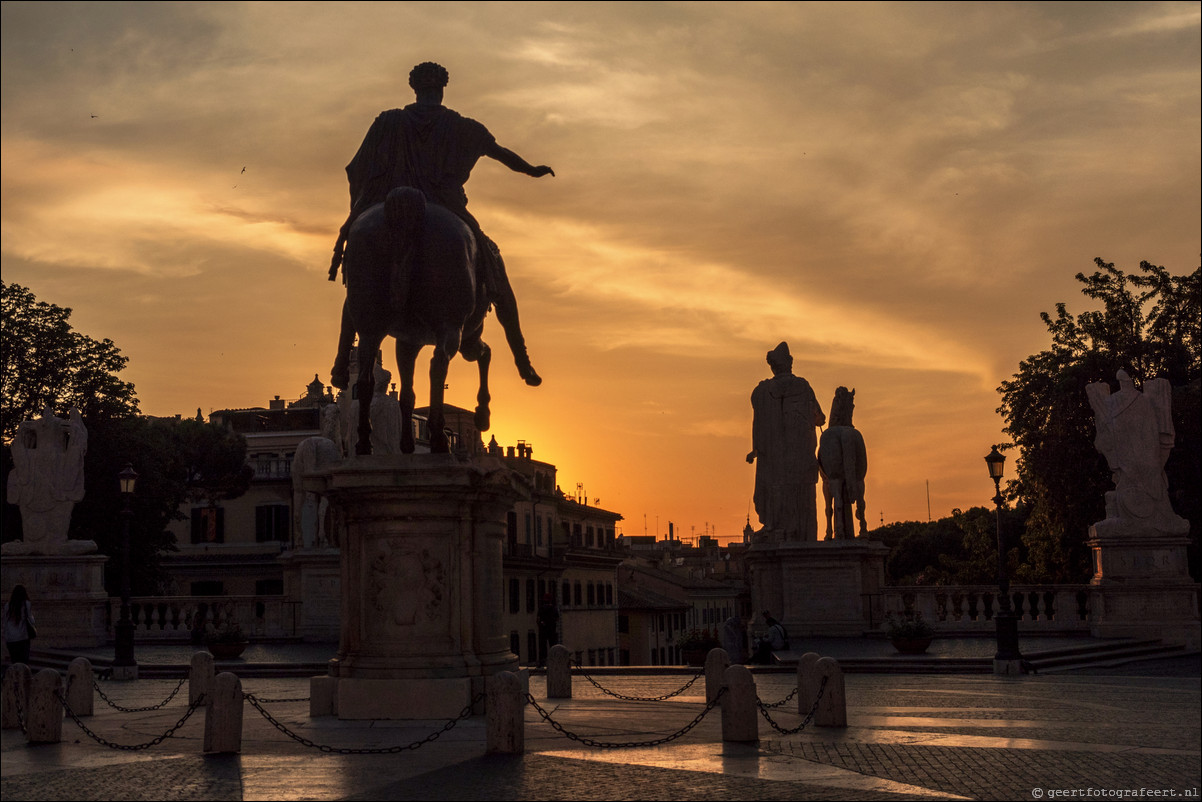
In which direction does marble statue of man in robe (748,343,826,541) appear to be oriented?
away from the camera

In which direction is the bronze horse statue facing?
away from the camera

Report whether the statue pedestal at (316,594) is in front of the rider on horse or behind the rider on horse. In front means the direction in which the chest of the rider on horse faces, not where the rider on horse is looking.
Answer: in front

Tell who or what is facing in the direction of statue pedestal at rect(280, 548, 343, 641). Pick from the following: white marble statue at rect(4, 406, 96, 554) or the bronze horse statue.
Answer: the bronze horse statue

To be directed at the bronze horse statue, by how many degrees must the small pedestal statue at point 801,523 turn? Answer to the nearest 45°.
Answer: approximately 180°

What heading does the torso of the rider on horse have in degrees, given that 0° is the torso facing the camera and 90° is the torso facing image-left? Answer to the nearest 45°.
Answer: approximately 180°

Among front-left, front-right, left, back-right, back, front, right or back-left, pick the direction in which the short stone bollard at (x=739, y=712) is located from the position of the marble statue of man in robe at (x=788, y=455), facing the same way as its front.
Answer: back

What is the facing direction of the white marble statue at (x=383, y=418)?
away from the camera

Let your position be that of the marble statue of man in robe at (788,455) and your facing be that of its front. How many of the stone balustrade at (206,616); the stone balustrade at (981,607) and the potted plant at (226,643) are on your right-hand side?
1

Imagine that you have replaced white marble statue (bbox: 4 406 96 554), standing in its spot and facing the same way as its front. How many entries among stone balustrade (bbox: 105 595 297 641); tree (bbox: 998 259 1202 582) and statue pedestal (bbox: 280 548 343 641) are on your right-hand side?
3

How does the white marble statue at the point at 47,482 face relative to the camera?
away from the camera
